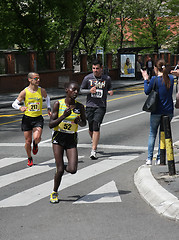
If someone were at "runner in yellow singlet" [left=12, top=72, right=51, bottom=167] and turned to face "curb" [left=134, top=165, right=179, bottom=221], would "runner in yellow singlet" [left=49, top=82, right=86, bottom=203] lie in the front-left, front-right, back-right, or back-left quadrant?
front-right

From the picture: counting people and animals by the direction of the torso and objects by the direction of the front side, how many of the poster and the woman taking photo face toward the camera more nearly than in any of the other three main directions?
1

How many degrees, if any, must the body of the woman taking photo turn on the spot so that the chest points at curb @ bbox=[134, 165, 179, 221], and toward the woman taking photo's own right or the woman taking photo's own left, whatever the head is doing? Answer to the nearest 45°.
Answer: approximately 135° to the woman taking photo's own left

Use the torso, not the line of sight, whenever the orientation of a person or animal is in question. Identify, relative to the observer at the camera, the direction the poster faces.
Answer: facing the viewer

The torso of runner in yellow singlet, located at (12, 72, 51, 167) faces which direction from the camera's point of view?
toward the camera

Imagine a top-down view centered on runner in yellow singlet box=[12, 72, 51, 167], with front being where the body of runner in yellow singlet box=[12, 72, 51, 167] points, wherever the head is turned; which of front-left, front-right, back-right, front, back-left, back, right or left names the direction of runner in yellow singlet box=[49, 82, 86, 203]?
front

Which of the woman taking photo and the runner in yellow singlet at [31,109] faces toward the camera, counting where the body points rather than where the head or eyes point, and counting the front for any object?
the runner in yellow singlet

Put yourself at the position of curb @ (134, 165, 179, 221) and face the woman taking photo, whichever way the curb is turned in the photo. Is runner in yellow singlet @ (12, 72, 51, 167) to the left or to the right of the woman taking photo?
left

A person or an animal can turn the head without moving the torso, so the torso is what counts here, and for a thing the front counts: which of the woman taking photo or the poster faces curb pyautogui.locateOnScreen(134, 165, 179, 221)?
the poster

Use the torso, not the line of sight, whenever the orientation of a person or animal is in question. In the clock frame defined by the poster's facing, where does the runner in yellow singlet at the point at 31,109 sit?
The runner in yellow singlet is roughly at 12 o'clock from the poster.

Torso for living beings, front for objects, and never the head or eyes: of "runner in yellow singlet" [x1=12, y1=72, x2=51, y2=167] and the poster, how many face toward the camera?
2

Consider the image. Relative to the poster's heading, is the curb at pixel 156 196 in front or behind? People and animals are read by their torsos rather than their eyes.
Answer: in front

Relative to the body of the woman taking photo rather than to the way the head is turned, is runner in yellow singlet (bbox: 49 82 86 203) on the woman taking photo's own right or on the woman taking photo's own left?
on the woman taking photo's own left

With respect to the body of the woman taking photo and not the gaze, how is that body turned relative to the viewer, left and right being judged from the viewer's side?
facing away from the viewer and to the left of the viewer

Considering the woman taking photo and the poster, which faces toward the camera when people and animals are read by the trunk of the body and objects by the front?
the poster
